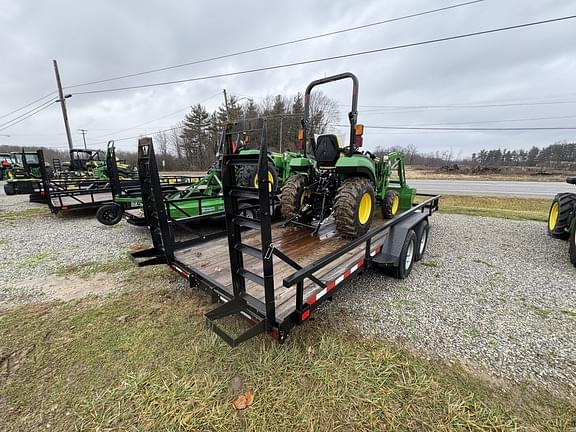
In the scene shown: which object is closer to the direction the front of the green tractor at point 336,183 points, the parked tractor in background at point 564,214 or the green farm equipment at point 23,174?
the parked tractor in background

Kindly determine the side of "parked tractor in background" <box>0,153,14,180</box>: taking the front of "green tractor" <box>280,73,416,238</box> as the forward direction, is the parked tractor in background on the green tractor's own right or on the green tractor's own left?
on the green tractor's own left

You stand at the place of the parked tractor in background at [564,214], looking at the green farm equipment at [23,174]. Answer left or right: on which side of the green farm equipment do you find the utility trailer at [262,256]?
left

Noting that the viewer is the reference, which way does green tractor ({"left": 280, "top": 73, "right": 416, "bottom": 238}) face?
facing away from the viewer and to the right of the viewer

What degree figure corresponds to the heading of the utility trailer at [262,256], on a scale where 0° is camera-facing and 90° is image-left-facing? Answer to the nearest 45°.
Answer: approximately 225°

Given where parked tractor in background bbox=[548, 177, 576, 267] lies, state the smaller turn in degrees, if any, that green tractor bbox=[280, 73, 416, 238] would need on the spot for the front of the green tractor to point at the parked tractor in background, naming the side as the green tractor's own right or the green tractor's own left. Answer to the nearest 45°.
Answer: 0° — it already faces it

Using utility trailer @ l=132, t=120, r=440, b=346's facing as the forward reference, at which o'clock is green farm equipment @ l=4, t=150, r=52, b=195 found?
The green farm equipment is roughly at 9 o'clock from the utility trailer.

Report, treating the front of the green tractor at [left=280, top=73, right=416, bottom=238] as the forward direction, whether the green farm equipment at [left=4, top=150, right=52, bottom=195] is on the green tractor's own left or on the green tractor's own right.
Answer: on the green tractor's own left

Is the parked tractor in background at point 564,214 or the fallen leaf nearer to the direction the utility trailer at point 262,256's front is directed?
the parked tractor in background
